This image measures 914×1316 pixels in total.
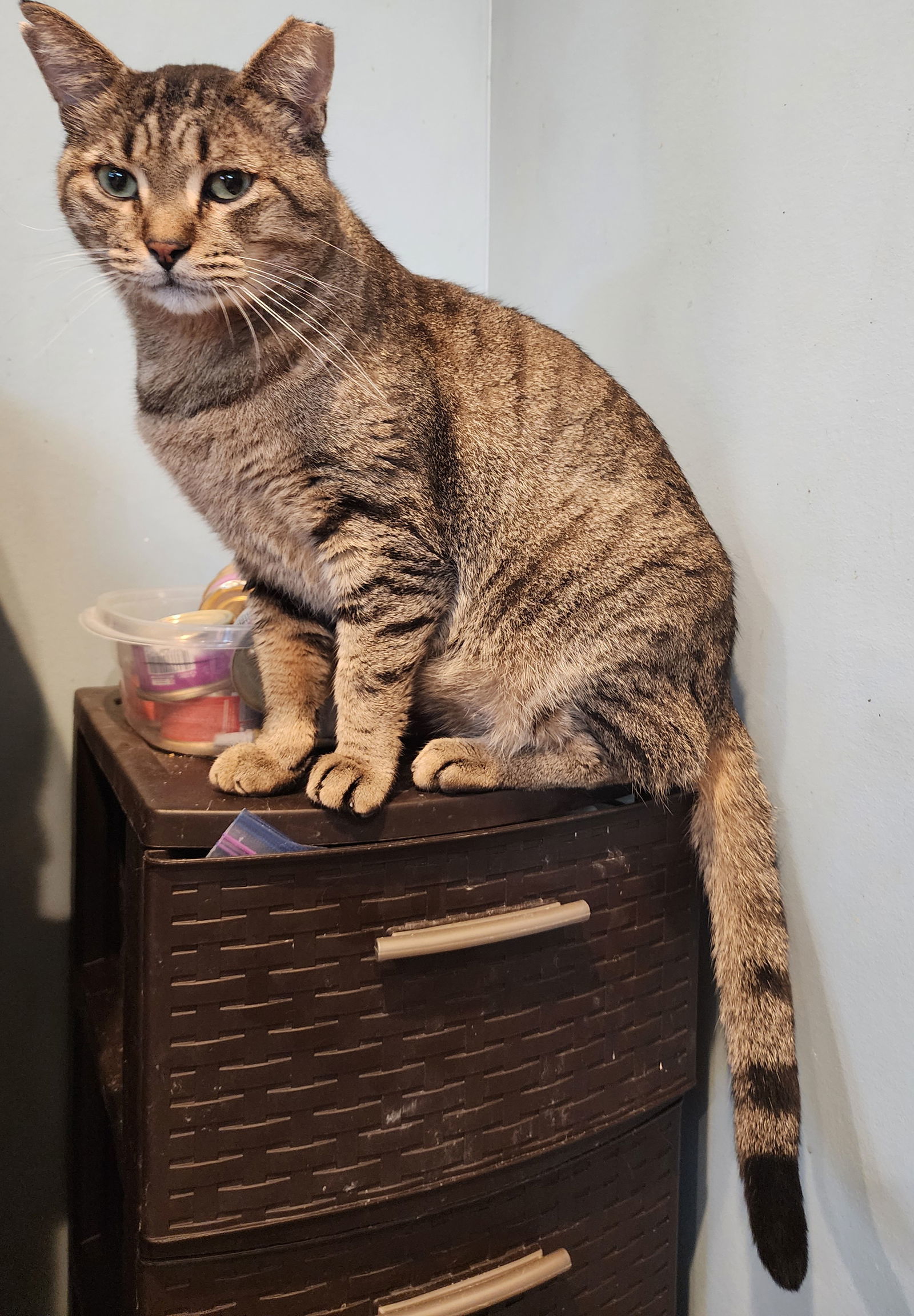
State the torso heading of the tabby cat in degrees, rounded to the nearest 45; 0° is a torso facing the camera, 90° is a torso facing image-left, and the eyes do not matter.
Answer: approximately 45°
